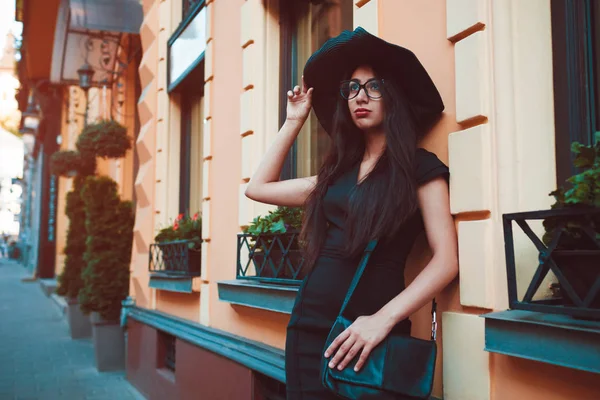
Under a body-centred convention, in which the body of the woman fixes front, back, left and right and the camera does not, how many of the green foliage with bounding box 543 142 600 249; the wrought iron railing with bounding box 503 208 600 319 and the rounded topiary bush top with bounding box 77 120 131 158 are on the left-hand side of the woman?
2

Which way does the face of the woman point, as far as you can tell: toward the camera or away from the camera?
toward the camera

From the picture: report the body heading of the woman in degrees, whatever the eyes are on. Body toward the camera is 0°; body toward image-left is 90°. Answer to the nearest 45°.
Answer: approximately 45°

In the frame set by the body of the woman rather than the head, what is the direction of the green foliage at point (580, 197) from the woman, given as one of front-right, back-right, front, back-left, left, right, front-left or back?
left

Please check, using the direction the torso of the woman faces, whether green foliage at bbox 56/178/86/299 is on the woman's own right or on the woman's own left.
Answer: on the woman's own right

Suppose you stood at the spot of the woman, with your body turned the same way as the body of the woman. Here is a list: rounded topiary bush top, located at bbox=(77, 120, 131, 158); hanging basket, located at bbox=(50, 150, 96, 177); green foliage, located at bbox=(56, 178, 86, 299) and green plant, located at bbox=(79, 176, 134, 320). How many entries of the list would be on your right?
4

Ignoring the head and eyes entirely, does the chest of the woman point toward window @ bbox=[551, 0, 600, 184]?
no

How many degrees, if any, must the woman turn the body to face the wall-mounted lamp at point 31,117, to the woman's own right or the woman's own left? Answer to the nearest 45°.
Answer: approximately 90° to the woman's own right

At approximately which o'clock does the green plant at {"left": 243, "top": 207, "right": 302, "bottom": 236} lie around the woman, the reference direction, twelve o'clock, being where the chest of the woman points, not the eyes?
The green plant is roughly at 4 o'clock from the woman.

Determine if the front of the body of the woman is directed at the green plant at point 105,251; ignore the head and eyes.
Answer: no

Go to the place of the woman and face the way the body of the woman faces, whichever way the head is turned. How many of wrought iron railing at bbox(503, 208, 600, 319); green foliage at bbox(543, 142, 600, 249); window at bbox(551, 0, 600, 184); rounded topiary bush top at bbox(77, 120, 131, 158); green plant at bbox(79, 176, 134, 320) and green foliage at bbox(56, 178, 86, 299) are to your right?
3

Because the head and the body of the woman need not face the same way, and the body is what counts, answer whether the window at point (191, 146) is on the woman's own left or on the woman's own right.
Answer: on the woman's own right

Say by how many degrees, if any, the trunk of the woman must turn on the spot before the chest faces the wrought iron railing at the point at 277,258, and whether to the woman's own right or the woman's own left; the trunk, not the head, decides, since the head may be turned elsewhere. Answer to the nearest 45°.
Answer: approximately 135° to the woman's own right

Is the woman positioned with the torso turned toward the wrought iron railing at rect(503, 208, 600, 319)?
no

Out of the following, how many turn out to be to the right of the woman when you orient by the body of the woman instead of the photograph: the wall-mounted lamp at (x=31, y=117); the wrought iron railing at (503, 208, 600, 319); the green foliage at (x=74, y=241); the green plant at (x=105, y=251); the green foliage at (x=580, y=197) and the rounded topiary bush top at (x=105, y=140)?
4

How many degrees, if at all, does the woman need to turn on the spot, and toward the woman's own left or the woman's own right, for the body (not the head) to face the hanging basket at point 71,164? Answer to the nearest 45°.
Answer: approximately 90° to the woman's own right
